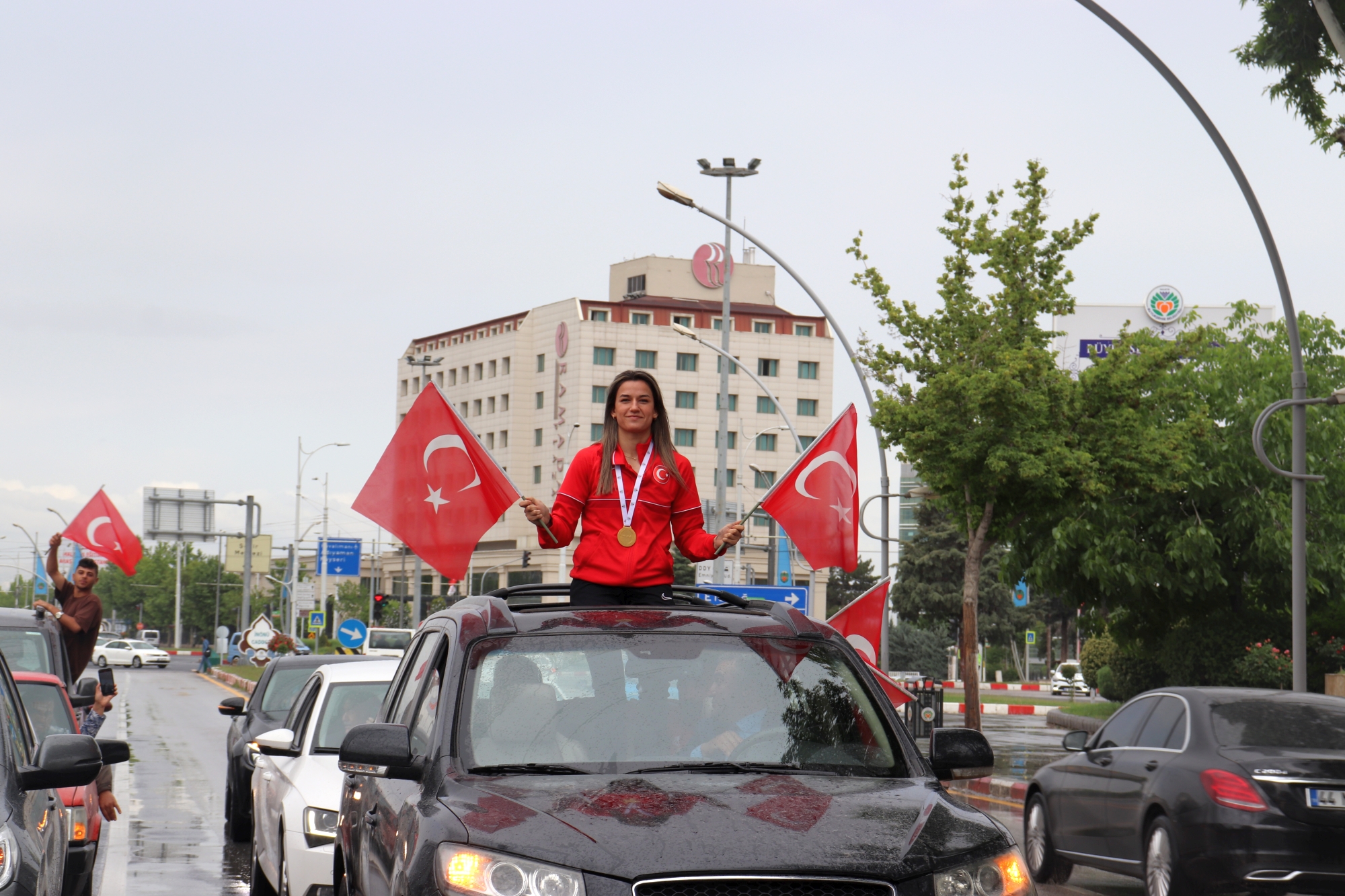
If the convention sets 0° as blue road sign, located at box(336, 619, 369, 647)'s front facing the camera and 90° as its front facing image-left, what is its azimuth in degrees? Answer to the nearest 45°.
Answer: approximately 0°

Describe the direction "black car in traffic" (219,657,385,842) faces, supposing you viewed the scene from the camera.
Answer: facing the viewer

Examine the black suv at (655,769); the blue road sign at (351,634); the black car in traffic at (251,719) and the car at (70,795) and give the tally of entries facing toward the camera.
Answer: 4

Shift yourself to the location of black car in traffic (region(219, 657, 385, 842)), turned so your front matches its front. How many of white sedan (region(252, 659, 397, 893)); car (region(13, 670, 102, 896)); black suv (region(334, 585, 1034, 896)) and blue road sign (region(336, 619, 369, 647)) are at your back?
1

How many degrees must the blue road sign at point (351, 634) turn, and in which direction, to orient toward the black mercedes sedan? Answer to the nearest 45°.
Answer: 0° — it already faces it

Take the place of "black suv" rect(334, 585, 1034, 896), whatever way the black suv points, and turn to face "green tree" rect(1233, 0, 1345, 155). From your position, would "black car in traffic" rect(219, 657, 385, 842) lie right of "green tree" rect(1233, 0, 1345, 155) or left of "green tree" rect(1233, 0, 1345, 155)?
left

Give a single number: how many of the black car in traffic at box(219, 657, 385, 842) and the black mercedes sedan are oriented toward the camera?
1

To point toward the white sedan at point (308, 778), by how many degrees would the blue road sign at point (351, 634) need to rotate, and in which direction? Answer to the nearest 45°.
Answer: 0° — it already faces it

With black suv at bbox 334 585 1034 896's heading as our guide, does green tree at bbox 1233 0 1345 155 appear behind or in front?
behind

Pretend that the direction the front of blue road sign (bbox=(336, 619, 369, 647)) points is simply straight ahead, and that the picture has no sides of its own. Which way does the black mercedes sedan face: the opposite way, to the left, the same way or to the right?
the opposite way

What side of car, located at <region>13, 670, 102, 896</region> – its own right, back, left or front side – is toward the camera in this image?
front

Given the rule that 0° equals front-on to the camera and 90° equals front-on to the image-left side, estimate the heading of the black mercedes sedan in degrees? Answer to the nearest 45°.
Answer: approximately 135°

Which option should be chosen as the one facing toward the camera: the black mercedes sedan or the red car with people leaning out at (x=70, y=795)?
the red car with people leaning out

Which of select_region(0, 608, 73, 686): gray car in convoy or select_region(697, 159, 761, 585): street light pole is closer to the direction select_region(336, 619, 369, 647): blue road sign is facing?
the gray car in convoy
